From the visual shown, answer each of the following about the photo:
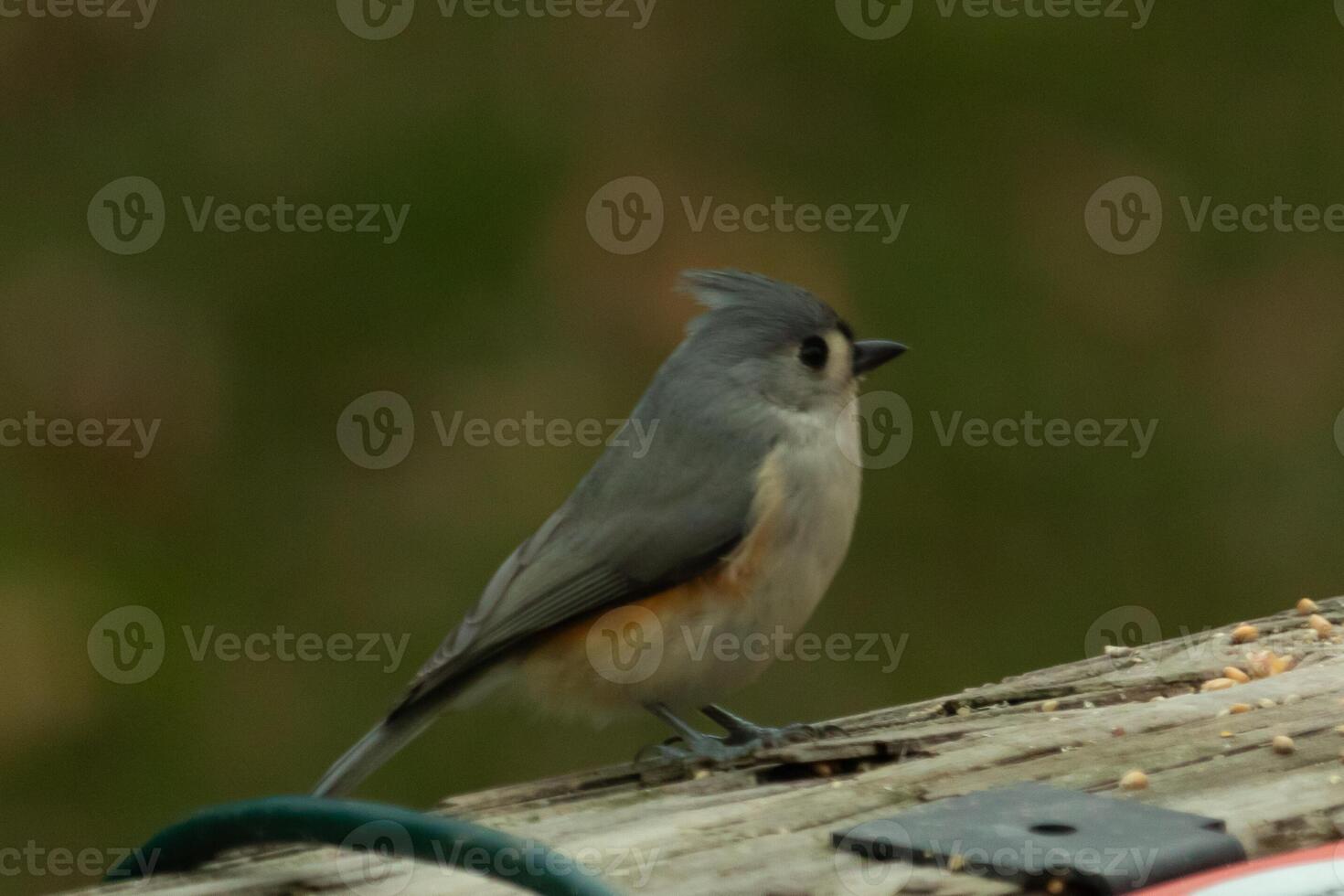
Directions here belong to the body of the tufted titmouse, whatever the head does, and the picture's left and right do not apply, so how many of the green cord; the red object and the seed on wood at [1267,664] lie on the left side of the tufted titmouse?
0

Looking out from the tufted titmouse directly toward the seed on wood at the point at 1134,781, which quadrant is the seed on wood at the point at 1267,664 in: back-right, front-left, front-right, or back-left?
front-left

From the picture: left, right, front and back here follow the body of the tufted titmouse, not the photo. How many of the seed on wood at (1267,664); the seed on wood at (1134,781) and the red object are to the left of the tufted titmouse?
0

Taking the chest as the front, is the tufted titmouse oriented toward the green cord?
no

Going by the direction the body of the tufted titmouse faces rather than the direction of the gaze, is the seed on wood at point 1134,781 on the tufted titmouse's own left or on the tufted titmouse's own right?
on the tufted titmouse's own right

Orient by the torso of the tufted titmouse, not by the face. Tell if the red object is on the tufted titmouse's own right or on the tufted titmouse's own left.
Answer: on the tufted titmouse's own right

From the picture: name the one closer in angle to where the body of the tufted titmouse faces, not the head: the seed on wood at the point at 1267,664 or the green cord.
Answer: the seed on wood

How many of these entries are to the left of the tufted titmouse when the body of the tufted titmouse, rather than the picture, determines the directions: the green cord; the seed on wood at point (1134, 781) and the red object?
0

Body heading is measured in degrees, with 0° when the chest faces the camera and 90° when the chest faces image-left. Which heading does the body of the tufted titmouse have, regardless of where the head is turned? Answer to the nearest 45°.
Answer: approximately 270°

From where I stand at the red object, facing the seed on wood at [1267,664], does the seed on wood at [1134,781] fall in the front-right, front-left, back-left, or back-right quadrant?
front-left
